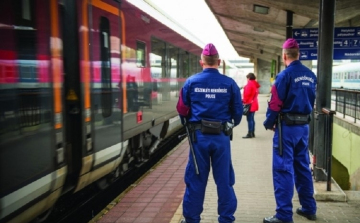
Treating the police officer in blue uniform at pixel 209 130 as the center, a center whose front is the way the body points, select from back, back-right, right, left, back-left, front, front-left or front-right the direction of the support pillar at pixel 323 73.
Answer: front-right

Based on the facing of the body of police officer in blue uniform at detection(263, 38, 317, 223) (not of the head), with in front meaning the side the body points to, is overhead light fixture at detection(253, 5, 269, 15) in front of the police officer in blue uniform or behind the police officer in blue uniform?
in front

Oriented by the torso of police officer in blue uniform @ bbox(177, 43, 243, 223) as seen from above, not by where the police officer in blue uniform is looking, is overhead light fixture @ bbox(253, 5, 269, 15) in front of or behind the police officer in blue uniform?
in front

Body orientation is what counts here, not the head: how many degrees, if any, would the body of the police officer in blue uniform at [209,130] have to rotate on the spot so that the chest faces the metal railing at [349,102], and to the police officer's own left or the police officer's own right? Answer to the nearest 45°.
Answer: approximately 45° to the police officer's own right

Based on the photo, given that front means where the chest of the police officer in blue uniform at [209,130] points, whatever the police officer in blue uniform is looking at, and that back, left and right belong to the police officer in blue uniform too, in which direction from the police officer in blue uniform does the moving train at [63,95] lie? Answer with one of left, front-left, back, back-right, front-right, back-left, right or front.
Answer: left

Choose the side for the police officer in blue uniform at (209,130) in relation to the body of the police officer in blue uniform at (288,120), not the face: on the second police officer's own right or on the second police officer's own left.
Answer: on the second police officer's own left

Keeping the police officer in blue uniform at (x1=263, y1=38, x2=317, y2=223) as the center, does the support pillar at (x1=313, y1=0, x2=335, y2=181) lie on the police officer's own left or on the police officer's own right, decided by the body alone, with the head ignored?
on the police officer's own right

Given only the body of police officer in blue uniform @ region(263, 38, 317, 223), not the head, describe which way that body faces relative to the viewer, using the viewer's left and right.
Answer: facing away from the viewer and to the left of the viewer

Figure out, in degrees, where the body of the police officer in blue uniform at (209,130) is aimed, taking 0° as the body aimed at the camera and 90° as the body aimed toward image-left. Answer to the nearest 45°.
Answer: approximately 180°

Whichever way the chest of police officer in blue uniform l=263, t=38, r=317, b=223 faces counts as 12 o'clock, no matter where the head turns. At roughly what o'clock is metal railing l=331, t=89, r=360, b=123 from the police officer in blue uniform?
The metal railing is roughly at 2 o'clock from the police officer in blue uniform.

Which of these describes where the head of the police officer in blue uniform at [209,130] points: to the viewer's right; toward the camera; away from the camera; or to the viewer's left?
away from the camera
